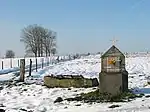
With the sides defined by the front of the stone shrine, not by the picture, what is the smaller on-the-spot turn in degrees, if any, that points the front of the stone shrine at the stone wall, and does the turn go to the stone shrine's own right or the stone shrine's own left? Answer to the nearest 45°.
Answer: approximately 135° to the stone shrine's own right

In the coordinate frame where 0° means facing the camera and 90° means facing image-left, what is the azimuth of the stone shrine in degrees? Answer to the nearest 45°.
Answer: approximately 0°
